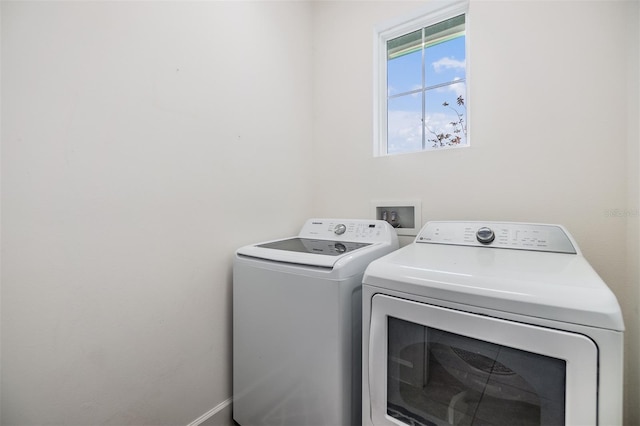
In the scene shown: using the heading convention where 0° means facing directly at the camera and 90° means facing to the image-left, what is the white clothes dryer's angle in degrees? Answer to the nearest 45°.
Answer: approximately 0°

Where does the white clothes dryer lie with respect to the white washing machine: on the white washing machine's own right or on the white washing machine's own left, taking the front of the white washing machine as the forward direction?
on the white washing machine's own left

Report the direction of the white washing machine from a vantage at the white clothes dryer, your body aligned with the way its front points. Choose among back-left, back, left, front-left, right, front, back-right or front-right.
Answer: right
